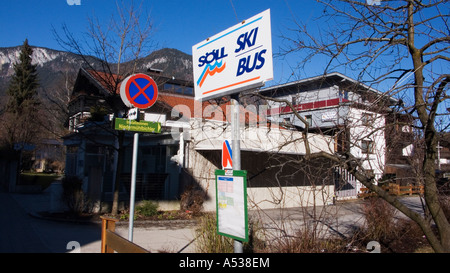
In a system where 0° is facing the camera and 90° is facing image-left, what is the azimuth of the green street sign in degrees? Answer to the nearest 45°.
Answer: approximately 0°

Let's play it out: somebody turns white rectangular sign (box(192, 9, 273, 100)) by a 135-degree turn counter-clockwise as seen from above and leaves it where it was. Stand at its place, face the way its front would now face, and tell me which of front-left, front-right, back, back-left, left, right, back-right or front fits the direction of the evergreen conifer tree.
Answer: back-left

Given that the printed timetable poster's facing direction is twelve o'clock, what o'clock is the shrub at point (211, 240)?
The shrub is roughly at 4 o'clock from the printed timetable poster.

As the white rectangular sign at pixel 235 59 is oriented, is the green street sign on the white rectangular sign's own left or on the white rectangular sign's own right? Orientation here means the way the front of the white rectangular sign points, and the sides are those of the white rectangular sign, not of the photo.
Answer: on the white rectangular sign's own right

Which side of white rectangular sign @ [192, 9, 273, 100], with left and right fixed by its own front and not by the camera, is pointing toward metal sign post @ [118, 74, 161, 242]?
right

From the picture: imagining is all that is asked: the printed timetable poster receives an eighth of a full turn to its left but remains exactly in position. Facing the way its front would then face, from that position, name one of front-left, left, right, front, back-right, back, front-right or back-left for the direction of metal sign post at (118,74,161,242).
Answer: back-right

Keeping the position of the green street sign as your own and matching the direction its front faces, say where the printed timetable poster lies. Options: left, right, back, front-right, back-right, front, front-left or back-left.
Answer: front-left

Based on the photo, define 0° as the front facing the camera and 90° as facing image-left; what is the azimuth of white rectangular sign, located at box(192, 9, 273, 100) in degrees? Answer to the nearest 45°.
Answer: approximately 45°
